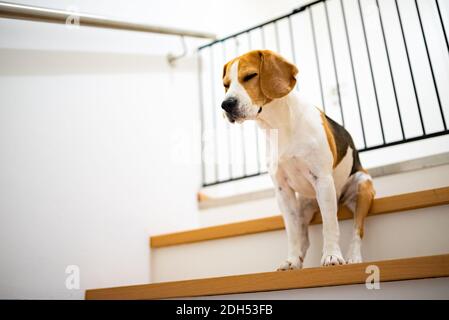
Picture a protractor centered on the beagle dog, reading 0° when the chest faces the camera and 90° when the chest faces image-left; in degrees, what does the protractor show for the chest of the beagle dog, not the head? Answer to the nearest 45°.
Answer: approximately 45°
